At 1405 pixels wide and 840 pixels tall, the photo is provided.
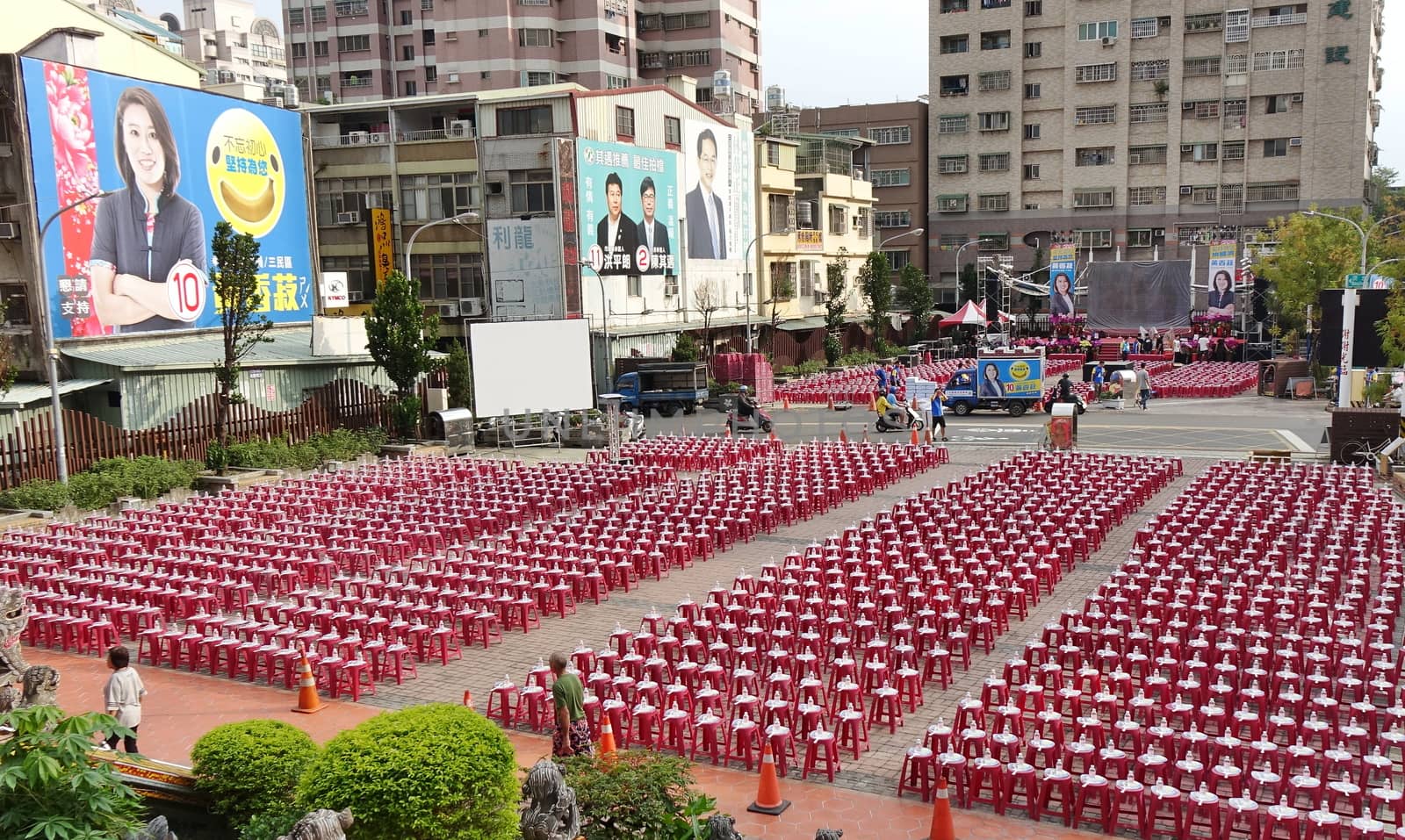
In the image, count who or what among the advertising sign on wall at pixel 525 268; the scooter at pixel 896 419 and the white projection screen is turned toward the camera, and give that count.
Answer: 2

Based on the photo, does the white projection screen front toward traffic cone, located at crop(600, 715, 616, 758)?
yes

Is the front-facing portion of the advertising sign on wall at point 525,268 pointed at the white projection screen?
yes

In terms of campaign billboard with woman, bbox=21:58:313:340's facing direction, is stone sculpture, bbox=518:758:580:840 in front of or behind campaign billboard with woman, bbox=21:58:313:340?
in front

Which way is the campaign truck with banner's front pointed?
to the viewer's left

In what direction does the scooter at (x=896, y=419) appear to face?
to the viewer's right

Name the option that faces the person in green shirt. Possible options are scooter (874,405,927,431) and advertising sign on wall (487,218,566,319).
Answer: the advertising sign on wall

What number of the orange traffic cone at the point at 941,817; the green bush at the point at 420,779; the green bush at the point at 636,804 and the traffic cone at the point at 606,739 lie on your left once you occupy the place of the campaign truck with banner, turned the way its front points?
4

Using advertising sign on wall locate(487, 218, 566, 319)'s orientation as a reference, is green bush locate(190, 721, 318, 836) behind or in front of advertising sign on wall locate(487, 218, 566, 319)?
in front
